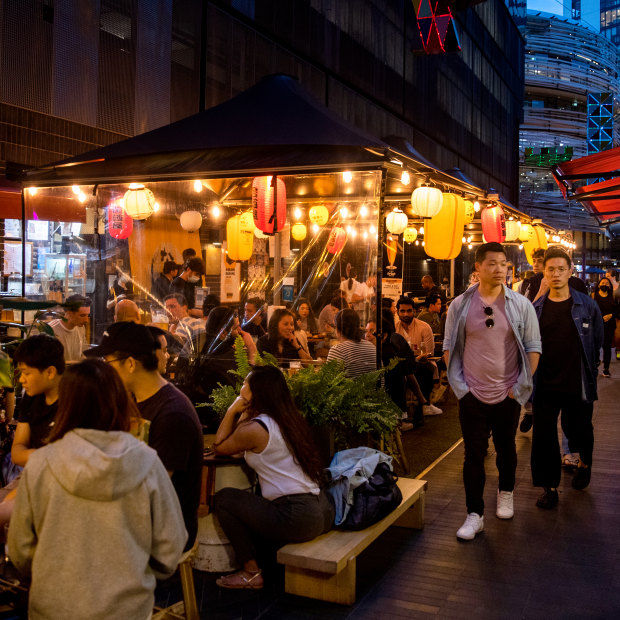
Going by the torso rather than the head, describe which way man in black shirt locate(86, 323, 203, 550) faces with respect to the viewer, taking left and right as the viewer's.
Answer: facing to the left of the viewer

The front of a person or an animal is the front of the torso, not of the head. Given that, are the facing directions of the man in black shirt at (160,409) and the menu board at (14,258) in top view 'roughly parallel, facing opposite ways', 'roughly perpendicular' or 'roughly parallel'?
roughly perpendicular

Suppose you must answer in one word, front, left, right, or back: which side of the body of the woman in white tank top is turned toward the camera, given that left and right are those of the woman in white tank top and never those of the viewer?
left

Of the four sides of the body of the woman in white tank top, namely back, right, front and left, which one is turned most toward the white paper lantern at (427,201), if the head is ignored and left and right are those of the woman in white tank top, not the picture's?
right

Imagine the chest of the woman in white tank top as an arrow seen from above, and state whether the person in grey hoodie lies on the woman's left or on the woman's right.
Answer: on the woman's left

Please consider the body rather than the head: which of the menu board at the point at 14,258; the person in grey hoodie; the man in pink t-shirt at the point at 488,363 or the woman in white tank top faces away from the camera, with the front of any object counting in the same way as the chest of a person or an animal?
the person in grey hoodie

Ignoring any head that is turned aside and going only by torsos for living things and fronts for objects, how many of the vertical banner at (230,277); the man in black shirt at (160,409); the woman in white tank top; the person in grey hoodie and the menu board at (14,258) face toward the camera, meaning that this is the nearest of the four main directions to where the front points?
2

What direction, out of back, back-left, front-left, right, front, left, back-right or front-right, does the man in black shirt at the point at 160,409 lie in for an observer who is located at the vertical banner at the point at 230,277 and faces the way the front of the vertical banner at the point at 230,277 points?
front

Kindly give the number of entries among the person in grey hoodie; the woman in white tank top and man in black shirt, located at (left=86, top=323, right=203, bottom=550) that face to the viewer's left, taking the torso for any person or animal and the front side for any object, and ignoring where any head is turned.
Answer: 2

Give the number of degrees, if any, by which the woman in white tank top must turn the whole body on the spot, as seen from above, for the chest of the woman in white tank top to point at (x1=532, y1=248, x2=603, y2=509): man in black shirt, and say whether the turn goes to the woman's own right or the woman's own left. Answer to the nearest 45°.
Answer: approximately 135° to the woman's own right

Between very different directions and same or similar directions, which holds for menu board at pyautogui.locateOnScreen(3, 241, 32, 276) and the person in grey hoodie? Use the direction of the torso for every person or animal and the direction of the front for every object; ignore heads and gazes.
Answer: very different directions

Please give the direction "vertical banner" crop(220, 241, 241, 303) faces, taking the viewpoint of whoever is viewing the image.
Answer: facing the viewer

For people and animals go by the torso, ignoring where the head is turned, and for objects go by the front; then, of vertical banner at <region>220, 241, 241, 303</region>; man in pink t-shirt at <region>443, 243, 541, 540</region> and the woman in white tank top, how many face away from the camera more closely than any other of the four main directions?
0

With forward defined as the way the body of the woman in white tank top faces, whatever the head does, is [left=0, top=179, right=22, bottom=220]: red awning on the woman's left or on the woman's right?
on the woman's right

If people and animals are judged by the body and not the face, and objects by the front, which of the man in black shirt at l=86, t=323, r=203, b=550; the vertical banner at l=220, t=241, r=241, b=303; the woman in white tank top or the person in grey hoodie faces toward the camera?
the vertical banner

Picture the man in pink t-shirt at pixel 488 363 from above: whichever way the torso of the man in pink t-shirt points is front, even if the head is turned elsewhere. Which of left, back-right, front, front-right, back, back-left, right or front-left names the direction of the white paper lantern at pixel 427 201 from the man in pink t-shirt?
back

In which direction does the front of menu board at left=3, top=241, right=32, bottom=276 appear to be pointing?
toward the camera
